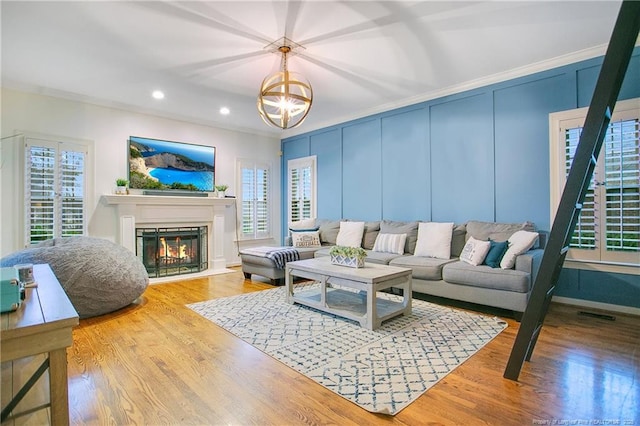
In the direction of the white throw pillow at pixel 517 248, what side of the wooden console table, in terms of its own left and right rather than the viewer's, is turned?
front

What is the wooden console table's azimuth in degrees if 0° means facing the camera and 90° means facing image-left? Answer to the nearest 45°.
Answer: approximately 270°

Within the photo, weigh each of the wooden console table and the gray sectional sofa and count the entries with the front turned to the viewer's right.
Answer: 1

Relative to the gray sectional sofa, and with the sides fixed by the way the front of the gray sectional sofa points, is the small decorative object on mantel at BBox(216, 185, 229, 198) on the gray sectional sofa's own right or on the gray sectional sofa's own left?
on the gray sectional sofa's own right

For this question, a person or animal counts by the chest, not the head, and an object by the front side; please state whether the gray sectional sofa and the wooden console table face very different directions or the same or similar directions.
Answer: very different directions

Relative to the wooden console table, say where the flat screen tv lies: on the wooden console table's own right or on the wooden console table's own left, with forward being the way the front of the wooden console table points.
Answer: on the wooden console table's own left

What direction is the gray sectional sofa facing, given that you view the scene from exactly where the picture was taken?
facing the viewer and to the left of the viewer

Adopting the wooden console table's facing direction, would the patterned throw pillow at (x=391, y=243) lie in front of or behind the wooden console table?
in front

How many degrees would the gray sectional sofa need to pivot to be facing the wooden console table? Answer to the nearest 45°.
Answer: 0° — it already faces it

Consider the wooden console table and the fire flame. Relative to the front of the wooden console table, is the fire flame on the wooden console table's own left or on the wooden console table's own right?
on the wooden console table's own left

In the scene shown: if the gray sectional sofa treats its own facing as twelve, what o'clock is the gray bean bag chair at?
The gray bean bag chair is roughly at 1 o'clock from the gray sectional sofa.

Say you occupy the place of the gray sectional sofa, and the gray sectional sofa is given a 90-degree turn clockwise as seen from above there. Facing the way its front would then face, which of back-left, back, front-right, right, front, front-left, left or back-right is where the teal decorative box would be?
left

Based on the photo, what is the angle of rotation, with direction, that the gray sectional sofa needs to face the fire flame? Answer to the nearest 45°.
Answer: approximately 45° to its right

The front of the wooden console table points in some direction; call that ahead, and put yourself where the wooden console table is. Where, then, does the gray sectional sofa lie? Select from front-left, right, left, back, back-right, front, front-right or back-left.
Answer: front
